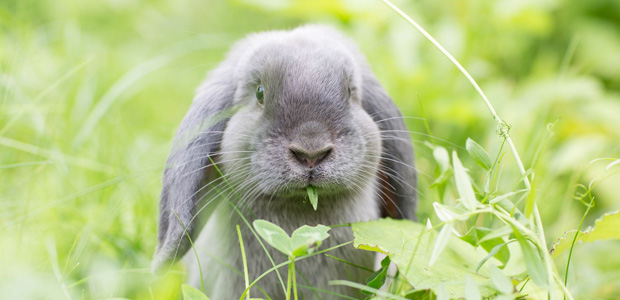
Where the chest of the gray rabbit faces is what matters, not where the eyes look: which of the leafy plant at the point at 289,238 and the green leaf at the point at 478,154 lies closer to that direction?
the leafy plant

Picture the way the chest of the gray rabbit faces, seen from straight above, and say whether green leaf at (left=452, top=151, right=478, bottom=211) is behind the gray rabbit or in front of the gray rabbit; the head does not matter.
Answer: in front

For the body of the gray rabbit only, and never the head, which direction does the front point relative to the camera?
toward the camera

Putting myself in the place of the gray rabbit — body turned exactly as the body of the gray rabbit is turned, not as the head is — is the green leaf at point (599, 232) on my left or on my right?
on my left

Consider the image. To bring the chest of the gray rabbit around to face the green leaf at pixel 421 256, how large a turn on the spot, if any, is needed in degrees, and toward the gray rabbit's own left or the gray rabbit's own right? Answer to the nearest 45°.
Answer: approximately 45° to the gray rabbit's own left

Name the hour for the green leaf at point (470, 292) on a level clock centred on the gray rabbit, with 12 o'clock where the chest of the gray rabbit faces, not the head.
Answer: The green leaf is roughly at 11 o'clock from the gray rabbit.

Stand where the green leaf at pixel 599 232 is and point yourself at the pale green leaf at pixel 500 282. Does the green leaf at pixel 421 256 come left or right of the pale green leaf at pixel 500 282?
right

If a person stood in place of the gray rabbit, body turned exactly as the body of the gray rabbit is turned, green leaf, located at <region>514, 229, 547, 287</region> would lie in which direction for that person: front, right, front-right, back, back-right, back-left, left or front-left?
front-left
